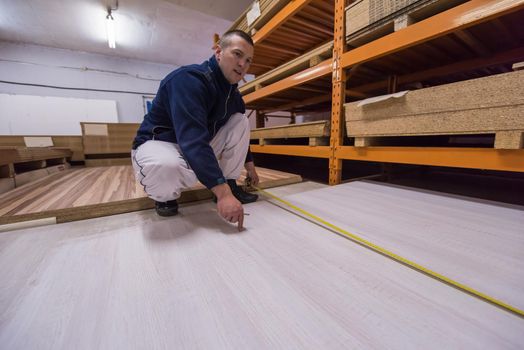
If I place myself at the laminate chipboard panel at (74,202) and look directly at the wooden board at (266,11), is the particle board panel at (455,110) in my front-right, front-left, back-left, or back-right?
front-right

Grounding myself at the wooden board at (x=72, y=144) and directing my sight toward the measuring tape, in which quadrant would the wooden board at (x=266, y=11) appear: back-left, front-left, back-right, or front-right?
front-left

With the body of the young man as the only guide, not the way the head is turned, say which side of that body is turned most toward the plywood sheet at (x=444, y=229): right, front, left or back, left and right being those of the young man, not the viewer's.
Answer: front

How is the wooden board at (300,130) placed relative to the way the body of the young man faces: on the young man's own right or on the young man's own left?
on the young man's own left

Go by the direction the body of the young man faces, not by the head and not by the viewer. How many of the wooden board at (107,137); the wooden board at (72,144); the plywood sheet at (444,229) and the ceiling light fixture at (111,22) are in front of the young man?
1

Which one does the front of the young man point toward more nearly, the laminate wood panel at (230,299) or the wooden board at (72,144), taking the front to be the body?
the laminate wood panel

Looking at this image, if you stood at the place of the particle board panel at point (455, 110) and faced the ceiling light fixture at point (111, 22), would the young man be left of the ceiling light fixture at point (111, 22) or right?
left

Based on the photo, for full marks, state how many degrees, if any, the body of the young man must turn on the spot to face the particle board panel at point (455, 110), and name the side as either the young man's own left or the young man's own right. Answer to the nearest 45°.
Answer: approximately 45° to the young man's own left

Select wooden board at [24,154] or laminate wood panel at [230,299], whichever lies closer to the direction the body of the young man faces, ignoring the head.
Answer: the laminate wood panel

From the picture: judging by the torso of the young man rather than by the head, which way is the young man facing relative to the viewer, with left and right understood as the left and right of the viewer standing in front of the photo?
facing the viewer and to the right of the viewer

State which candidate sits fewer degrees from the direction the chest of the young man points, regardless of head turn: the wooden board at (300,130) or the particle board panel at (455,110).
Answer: the particle board panel

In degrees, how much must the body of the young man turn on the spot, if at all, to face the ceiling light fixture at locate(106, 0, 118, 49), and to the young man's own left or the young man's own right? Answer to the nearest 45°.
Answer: approximately 135° to the young man's own left

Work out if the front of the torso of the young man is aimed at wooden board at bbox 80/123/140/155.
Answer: no

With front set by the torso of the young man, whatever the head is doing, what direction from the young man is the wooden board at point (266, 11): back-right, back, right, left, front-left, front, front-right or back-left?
left

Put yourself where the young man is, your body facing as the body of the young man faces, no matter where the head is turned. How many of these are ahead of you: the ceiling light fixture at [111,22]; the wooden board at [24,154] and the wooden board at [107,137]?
0

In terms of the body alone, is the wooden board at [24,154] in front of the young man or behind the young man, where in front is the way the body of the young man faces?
behind
